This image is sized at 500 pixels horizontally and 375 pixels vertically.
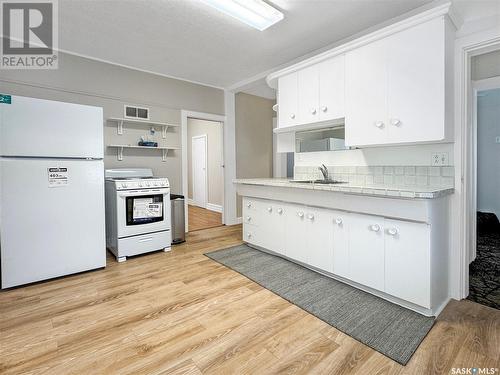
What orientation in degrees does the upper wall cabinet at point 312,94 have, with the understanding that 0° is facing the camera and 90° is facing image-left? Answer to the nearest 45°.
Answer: approximately 45°

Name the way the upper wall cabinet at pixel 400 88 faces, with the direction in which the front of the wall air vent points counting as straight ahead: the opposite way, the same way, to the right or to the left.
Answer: to the right

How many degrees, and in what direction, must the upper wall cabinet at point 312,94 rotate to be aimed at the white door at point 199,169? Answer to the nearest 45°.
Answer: approximately 90° to its right

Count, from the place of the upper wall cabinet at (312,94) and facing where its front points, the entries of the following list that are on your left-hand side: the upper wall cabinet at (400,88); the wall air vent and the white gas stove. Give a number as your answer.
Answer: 1

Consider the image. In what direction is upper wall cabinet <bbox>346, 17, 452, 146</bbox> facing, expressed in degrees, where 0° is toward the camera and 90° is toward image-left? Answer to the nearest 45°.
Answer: approximately 45°

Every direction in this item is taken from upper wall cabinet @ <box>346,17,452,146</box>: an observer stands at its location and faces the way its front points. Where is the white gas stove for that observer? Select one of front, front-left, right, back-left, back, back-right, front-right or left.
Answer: front-right

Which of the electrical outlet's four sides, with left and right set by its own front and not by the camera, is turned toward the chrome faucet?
right

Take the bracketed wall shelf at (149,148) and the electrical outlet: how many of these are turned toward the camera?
2

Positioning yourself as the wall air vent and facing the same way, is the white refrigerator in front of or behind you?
in front
